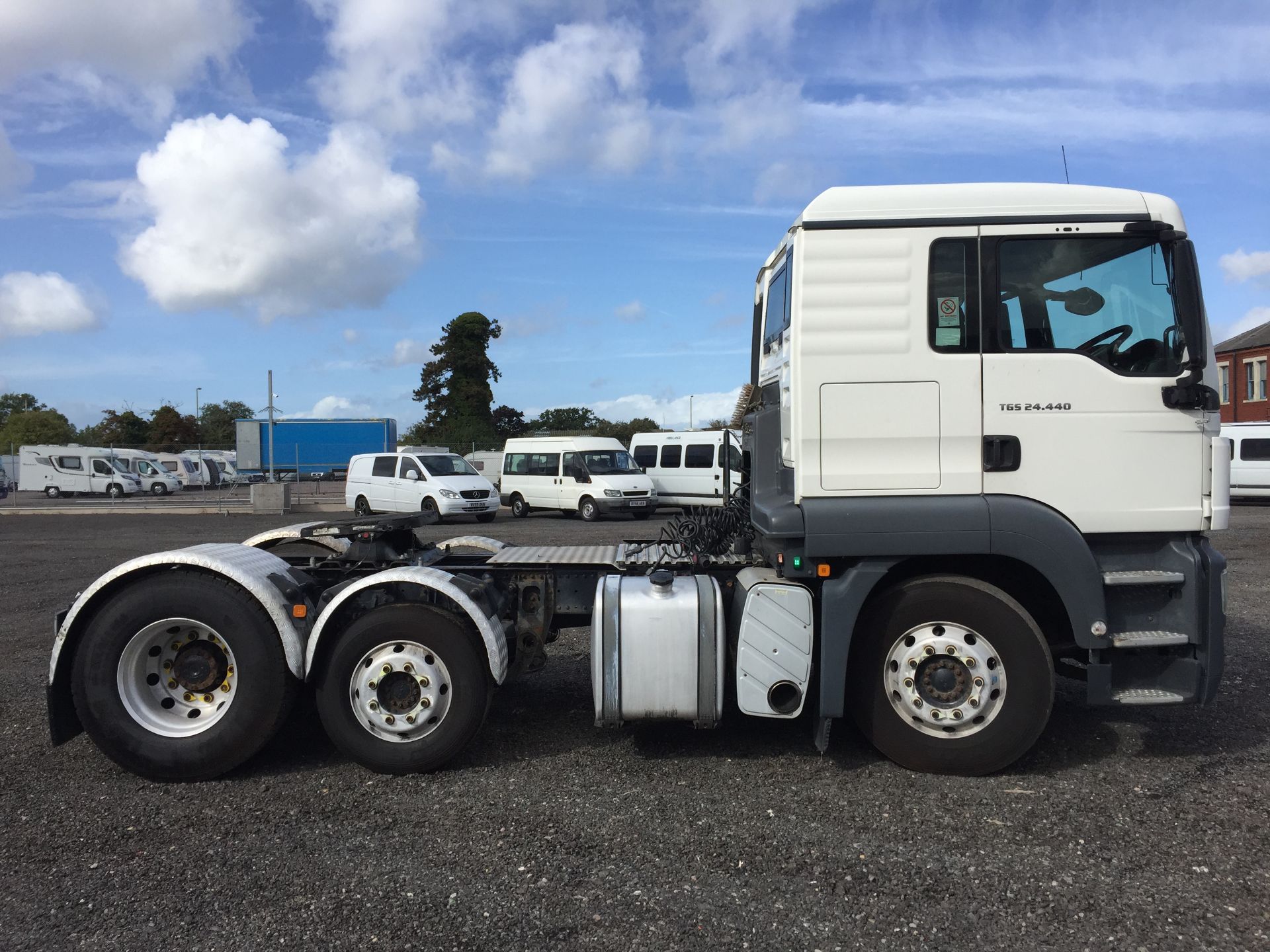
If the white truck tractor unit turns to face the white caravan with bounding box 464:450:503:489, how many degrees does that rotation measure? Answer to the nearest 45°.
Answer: approximately 90° to its left

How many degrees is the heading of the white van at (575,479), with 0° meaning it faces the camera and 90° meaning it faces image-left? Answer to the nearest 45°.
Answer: approximately 315°

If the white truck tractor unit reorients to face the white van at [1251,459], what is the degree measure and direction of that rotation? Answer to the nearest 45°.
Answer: approximately 45° to its left

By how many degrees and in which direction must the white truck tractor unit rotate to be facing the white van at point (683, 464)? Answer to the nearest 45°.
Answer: approximately 90° to its left

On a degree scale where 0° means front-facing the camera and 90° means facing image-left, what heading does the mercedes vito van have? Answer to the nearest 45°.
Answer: approximately 315°

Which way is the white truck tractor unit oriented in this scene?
to the viewer's right

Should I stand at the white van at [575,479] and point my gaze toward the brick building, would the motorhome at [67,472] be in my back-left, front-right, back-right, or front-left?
back-left
